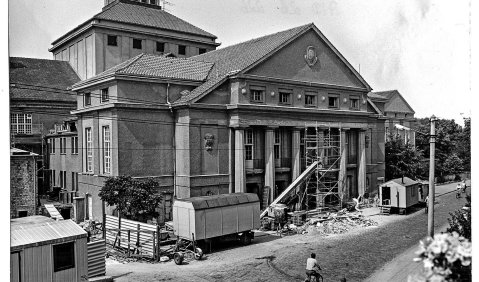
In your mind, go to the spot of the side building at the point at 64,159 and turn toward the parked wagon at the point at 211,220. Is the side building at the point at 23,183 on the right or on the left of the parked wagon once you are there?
right

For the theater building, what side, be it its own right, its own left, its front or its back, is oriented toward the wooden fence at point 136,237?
right

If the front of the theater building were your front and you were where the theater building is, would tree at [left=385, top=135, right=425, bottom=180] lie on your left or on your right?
on your left

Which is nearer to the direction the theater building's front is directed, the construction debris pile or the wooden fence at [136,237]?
the construction debris pile

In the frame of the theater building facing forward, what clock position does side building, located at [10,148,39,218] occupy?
The side building is roughly at 3 o'clock from the theater building.

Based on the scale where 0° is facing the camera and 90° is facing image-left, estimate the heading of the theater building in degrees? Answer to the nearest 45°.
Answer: approximately 315°

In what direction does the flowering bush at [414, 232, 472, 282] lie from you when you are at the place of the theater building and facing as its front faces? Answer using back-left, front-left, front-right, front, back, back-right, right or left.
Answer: front-right

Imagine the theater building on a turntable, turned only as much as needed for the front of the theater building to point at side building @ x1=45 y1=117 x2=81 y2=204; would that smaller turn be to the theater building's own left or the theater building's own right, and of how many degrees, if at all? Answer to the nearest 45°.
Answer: approximately 135° to the theater building's own right

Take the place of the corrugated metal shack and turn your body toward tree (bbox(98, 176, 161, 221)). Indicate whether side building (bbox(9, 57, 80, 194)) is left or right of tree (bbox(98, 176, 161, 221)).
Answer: left

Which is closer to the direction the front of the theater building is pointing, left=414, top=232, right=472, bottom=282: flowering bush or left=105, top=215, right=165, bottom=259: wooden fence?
the flowering bush
